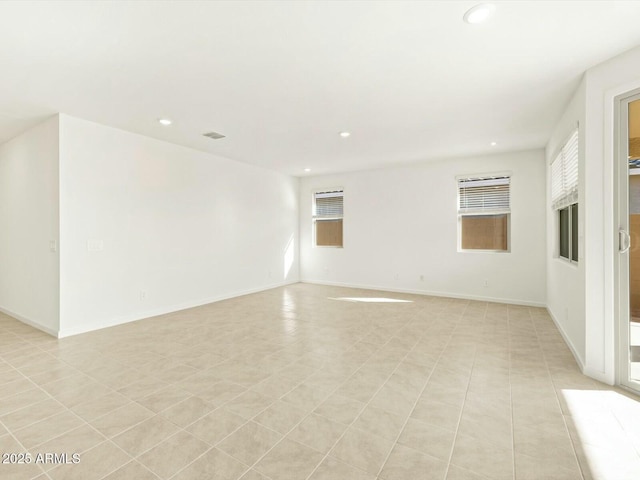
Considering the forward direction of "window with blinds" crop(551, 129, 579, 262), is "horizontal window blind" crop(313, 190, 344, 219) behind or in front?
in front

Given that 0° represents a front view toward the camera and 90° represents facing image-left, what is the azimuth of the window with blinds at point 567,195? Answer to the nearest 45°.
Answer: approximately 90°

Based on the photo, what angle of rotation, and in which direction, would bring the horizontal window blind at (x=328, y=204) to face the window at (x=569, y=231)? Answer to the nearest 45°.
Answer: approximately 45° to its left

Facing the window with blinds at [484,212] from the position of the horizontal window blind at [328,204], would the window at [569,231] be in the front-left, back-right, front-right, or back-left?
front-right

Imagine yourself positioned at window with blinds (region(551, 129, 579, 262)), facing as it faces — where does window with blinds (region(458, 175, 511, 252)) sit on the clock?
window with blinds (region(458, 175, 511, 252)) is roughly at 2 o'clock from window with blinds (region(551, 129, 579, 262)).

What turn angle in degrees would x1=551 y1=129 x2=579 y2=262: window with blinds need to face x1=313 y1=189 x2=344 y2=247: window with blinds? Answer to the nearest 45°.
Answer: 0° — it already faces it

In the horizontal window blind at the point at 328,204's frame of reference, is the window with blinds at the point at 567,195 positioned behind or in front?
in front

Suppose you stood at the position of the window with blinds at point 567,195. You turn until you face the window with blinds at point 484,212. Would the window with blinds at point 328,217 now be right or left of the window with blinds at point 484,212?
left

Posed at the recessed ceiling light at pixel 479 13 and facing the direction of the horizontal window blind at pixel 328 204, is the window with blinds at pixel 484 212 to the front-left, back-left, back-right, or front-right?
front-right

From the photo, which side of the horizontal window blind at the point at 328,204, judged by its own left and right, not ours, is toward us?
front

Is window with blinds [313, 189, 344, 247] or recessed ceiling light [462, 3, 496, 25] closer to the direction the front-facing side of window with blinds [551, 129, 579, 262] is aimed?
the window with blinds

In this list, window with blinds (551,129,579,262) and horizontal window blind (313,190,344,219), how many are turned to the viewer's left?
1

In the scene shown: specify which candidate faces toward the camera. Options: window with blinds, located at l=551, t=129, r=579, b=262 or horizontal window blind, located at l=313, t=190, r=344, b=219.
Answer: the horizontal window blind

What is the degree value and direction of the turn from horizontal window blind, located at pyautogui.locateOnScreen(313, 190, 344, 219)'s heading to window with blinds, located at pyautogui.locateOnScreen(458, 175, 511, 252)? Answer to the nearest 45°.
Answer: approximately 45° to its left
